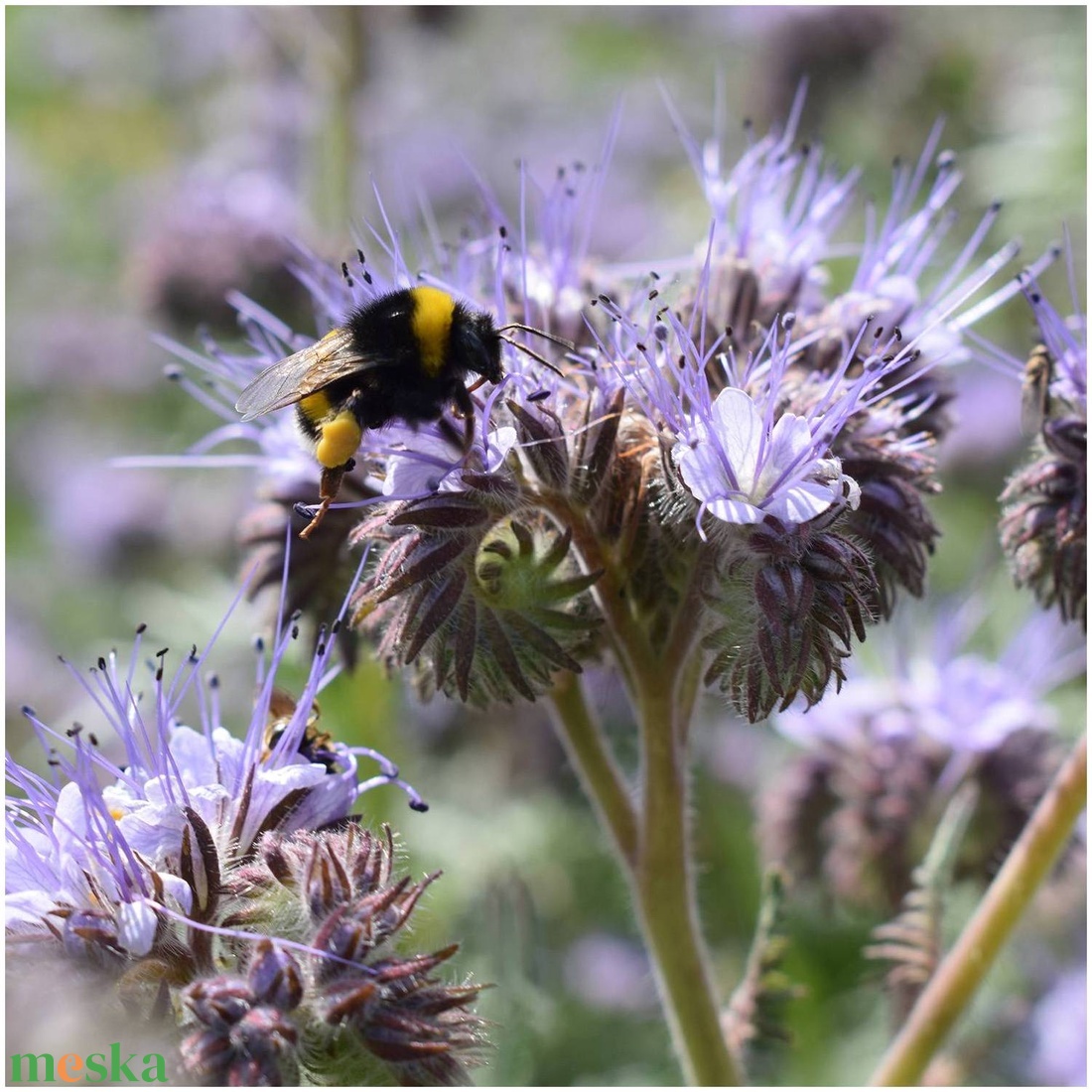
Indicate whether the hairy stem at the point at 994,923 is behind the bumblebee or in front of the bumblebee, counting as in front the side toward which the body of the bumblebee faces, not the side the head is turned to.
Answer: in front

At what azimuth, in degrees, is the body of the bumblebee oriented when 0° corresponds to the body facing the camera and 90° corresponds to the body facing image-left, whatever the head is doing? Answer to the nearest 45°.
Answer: approximately 270°

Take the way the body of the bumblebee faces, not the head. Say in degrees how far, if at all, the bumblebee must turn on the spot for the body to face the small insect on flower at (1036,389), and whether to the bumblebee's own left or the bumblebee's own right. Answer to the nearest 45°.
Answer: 0° — it already faces it

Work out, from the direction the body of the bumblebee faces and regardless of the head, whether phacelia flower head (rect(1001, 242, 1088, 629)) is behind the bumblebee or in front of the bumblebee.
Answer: in front

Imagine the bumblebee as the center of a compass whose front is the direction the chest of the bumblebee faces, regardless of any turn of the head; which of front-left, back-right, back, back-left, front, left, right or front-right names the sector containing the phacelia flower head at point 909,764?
front-left
